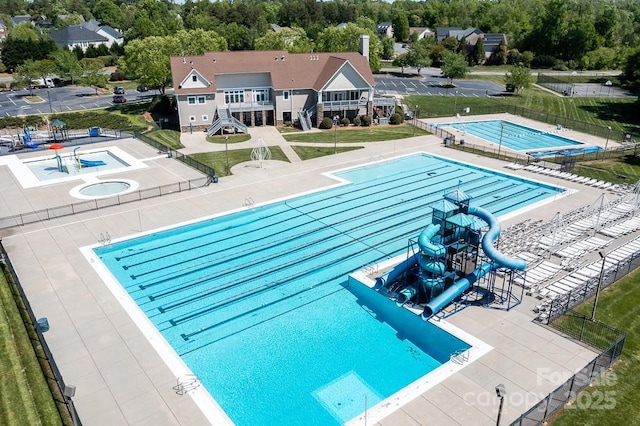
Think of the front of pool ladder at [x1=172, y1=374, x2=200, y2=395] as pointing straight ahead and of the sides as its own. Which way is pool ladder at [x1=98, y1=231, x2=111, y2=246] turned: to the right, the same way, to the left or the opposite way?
to the right

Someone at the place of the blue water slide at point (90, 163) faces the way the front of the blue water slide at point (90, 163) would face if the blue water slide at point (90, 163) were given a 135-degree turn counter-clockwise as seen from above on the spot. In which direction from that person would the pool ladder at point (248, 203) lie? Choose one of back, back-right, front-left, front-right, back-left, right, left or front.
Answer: back

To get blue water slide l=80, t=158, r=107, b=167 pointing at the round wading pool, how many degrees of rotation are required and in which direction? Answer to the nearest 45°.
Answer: approximately 90° to its right

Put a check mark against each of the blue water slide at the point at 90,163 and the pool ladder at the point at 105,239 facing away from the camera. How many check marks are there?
0

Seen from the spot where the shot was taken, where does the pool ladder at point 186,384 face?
facing away from the viewer and to the right of the viewer

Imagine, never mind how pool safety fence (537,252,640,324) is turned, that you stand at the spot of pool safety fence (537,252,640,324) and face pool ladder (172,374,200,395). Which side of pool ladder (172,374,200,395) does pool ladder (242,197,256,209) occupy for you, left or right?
right

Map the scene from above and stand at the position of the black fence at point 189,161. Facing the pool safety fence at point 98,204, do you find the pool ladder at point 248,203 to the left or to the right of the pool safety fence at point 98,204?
left

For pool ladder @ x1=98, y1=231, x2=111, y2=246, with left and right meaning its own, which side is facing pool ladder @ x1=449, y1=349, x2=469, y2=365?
front

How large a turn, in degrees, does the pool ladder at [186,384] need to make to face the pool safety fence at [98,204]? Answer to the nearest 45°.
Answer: approximately 45° to its left

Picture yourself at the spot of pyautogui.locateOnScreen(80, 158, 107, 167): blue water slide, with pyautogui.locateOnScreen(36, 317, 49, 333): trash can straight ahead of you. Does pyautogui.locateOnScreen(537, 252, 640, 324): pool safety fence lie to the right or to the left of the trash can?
left
